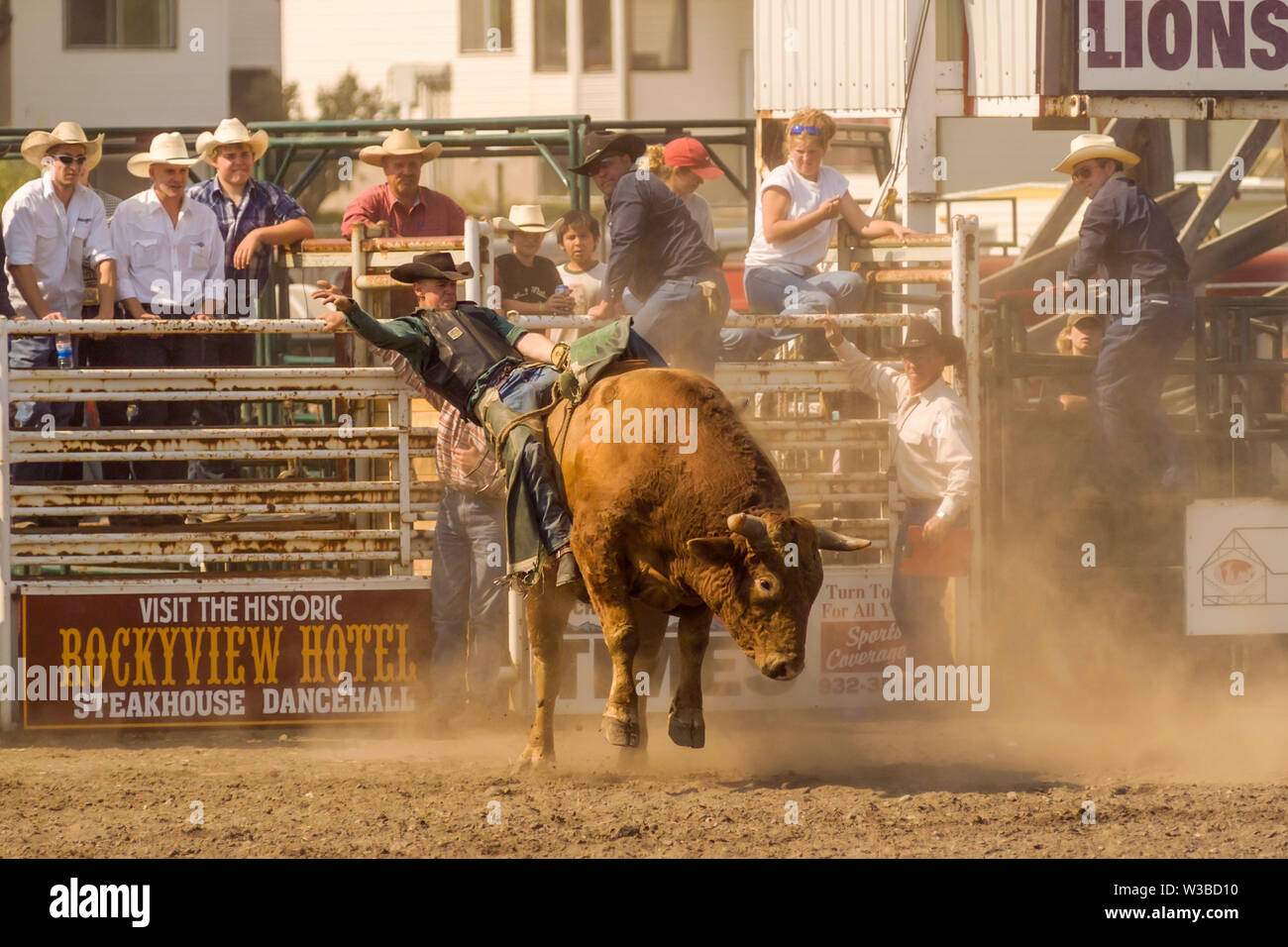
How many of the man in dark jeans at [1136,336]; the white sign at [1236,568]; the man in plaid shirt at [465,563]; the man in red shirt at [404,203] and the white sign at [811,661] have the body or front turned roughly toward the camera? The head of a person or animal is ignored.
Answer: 4

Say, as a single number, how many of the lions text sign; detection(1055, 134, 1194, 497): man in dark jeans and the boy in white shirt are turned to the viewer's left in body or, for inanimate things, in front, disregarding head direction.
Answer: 1

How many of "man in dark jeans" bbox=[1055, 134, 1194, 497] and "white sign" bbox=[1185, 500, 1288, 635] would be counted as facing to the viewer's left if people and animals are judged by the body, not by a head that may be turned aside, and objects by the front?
1

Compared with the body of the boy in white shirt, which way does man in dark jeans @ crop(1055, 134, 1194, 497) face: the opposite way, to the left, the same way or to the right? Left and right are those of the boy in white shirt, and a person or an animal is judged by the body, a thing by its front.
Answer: to the right

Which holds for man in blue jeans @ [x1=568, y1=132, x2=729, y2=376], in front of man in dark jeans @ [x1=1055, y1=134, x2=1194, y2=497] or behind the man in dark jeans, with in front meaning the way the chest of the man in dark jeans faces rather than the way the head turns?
in front

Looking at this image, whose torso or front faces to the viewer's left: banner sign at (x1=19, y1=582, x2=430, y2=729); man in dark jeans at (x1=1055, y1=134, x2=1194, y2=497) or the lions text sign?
the man in dark jeans

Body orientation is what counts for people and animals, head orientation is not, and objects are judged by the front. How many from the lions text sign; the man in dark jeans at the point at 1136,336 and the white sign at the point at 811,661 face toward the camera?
2
